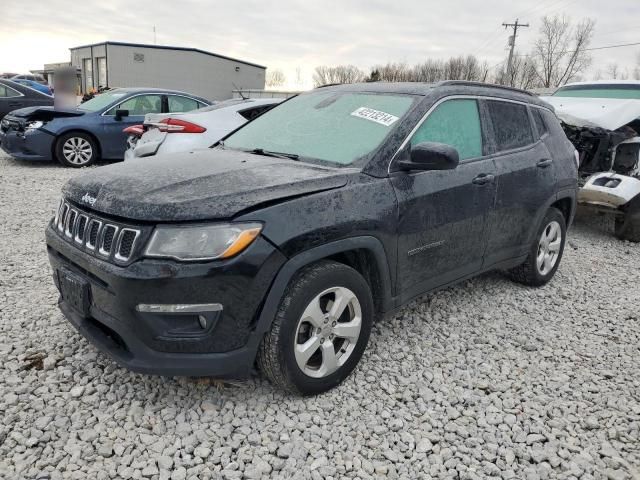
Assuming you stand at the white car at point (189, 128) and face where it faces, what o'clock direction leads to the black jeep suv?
The black jeep suv is roughly at 4 o'clock from the white car.

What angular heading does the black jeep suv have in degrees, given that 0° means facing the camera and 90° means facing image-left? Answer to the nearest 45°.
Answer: approximately 45°

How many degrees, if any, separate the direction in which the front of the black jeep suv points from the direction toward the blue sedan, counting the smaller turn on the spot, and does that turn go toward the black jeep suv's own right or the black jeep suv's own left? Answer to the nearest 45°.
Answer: approximately 90° to the black jeep suv's own right

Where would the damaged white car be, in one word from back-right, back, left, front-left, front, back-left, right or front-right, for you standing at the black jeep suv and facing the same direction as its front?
back

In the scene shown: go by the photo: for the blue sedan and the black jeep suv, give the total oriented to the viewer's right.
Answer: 0

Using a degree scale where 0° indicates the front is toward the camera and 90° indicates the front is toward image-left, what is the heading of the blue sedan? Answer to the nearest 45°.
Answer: approximately 45°

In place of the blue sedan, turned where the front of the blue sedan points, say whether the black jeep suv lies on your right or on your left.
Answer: on your left

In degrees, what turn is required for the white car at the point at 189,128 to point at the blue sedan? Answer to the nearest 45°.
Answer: approximately 90° to its left

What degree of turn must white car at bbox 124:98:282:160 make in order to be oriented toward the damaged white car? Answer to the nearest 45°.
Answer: approximately 45° to its right

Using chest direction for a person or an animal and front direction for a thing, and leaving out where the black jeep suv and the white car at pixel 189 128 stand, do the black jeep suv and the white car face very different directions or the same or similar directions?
very different directions

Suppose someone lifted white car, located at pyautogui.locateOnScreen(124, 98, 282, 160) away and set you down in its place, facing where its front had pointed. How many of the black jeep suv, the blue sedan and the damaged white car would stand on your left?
1
